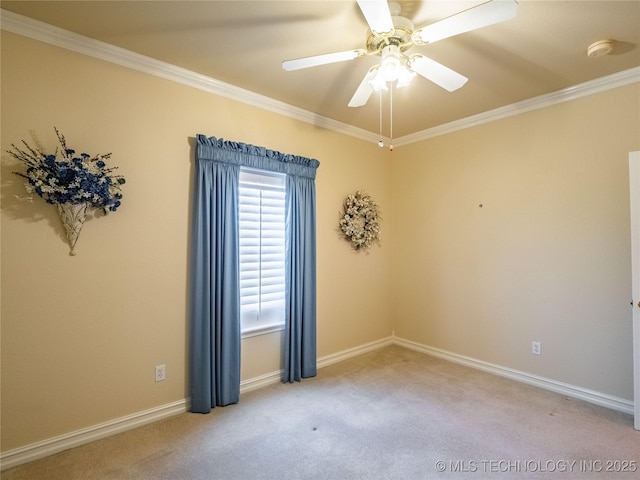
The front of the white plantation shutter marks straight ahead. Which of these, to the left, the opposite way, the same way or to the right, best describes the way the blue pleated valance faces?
the same way

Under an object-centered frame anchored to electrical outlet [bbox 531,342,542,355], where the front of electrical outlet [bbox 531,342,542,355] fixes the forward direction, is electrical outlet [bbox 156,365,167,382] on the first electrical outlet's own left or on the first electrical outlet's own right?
on the first electrical outlet's own right

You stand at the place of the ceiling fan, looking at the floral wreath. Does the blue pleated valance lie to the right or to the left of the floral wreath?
left

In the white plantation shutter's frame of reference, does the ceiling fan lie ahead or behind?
ahead

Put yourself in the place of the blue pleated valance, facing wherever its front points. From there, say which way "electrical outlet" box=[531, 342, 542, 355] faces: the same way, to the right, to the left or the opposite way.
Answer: to the right

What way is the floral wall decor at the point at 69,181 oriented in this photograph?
toward the camera

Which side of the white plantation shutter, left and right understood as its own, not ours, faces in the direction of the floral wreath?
left

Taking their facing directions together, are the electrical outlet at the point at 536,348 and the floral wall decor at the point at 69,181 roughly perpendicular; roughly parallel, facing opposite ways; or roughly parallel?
roughly perpendicular

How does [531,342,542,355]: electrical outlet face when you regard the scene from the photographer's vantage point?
facing the viewer

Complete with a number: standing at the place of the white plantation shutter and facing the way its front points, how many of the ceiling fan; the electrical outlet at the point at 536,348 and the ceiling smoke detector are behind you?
0

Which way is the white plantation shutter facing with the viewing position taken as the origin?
facing the viewer and to the right of the viewer

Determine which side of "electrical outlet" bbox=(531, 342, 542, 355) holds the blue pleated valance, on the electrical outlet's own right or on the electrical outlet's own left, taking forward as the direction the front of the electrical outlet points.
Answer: on the electrical outlet's own right

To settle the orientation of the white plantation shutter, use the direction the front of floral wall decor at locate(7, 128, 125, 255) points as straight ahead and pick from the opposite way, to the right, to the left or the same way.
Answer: the same way

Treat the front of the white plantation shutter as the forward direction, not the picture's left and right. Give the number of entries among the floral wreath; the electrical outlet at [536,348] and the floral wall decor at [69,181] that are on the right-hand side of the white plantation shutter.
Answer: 1

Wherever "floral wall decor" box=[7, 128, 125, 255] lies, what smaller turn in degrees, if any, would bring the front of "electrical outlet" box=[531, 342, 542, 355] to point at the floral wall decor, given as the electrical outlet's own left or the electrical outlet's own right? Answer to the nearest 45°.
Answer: approximately 45° to the electrical outlet's own right

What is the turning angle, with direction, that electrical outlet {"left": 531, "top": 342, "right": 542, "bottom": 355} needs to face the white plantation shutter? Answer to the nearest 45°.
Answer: approximately 45° to its right

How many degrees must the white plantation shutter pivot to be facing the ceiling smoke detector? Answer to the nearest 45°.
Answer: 0° — it already faces it
